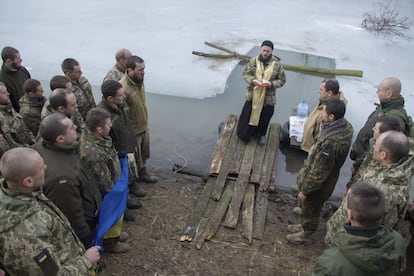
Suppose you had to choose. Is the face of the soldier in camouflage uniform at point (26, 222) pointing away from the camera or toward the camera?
away from the camera

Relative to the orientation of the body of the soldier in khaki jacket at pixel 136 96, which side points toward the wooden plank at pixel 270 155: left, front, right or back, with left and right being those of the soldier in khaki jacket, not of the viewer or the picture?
front

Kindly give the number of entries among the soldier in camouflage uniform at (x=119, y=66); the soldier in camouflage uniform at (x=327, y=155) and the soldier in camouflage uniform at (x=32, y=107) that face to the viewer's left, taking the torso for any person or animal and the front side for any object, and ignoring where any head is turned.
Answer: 1

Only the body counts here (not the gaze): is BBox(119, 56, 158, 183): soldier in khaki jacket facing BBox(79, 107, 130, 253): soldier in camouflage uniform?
no

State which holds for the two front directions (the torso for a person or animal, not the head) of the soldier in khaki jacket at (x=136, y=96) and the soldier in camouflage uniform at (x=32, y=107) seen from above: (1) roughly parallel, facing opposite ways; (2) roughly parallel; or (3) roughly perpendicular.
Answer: roughly parallel

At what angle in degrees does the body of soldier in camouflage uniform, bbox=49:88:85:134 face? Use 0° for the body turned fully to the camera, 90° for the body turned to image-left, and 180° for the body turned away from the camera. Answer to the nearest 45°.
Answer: approximately 270°

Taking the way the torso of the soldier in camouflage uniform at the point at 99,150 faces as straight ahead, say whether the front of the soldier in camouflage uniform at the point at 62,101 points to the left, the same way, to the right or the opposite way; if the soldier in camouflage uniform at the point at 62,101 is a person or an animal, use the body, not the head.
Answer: the same way

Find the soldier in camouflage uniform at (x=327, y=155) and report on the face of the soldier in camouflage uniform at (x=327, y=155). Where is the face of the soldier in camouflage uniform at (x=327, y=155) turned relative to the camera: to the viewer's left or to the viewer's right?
to the viewer's left

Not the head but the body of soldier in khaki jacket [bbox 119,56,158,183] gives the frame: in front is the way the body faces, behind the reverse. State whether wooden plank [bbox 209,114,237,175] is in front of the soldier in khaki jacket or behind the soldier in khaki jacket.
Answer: in front

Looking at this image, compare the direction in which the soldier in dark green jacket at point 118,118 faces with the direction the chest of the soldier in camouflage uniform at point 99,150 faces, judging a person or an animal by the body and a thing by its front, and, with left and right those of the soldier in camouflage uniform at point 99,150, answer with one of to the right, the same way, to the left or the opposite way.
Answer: the same way

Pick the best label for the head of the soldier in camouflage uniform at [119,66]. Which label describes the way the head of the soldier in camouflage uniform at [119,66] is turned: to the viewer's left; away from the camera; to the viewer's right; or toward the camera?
to the viewer's right

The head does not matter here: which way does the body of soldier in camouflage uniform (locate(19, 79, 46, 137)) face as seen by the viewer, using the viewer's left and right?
facing to the right of the viewer

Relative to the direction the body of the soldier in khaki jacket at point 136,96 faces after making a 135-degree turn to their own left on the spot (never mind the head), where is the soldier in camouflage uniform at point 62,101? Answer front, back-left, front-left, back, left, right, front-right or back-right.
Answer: left

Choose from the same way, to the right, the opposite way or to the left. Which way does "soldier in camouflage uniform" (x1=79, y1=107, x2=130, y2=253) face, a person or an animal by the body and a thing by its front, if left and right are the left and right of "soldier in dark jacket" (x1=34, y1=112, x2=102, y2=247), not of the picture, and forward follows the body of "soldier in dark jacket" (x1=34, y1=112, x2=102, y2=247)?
the same way

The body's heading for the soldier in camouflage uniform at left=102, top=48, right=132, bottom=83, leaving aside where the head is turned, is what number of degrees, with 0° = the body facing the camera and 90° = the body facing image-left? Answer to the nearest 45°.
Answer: approximately 270°

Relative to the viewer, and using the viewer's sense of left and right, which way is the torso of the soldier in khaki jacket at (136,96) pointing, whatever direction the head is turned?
facing to the right of the viewer

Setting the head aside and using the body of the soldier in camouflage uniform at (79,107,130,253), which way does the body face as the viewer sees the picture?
to the viewer's right

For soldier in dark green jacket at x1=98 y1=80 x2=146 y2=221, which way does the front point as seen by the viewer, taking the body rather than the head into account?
to the viewer's right
